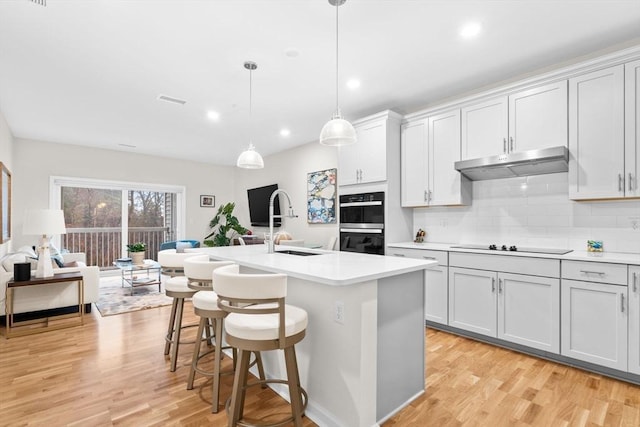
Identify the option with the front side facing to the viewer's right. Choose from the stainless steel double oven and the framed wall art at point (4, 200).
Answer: the framed wall art

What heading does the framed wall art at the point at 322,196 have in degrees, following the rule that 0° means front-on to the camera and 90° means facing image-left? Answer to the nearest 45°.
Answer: approximately 45°

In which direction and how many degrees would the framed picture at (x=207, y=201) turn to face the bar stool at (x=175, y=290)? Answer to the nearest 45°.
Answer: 0° — it already faces it

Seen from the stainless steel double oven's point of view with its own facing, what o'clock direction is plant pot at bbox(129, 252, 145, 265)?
The plant pot is roughly at 2 o'clock from the stainless steel double oven.

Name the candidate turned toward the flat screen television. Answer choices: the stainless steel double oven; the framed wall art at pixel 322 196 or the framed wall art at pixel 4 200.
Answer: the framed wall art at pixel 4 200

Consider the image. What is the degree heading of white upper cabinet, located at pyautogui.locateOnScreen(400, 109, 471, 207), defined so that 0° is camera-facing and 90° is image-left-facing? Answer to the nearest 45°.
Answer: approximately 45°

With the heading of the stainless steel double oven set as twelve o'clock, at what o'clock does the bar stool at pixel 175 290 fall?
The bar stool is roughly at 12 o'clock from the stainless steel double oven.

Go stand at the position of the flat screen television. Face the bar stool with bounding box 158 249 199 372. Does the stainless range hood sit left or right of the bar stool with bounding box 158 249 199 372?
left

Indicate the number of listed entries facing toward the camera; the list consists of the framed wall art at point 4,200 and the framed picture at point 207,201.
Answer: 1

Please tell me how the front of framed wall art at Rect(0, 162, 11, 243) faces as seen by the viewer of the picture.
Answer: facing to the right of the viewer
